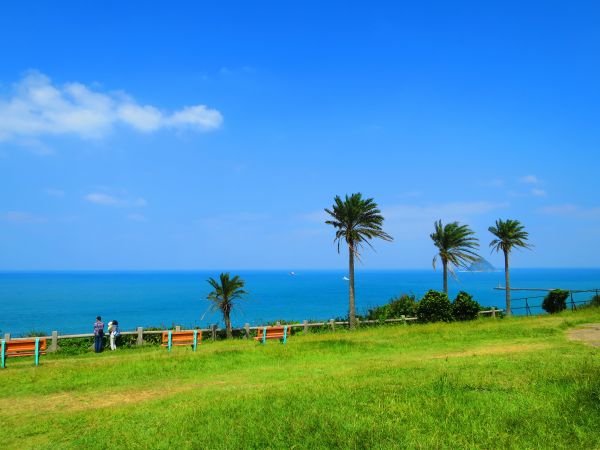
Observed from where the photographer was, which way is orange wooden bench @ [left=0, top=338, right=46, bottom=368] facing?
facing away from the viewer

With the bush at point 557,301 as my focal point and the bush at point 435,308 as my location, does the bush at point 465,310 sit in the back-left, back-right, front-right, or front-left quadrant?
front-right

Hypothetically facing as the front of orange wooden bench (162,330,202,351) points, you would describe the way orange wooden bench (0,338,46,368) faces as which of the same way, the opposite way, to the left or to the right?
the same way

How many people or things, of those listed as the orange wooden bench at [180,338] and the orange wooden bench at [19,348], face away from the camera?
2

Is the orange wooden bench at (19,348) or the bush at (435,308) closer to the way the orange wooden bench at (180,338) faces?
the bush

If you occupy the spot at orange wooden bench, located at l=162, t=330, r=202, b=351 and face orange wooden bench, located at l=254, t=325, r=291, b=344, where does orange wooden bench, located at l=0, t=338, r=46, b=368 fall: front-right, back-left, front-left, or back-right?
back-right

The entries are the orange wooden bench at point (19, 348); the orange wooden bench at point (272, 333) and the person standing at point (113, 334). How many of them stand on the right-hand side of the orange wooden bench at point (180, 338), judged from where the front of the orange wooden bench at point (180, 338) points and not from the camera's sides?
1

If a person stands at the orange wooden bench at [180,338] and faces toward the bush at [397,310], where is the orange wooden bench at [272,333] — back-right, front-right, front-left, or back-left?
front-right

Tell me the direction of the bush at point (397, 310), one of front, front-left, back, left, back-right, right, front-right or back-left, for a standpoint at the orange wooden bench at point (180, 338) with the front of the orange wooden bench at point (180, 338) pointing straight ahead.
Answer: front-right

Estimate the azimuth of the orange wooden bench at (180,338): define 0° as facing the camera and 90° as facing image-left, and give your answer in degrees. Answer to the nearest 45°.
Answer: approximately 180°

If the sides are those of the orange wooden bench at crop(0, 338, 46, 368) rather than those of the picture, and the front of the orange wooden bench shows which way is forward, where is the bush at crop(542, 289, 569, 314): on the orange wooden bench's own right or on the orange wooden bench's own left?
on the orange wooden bench's own right
